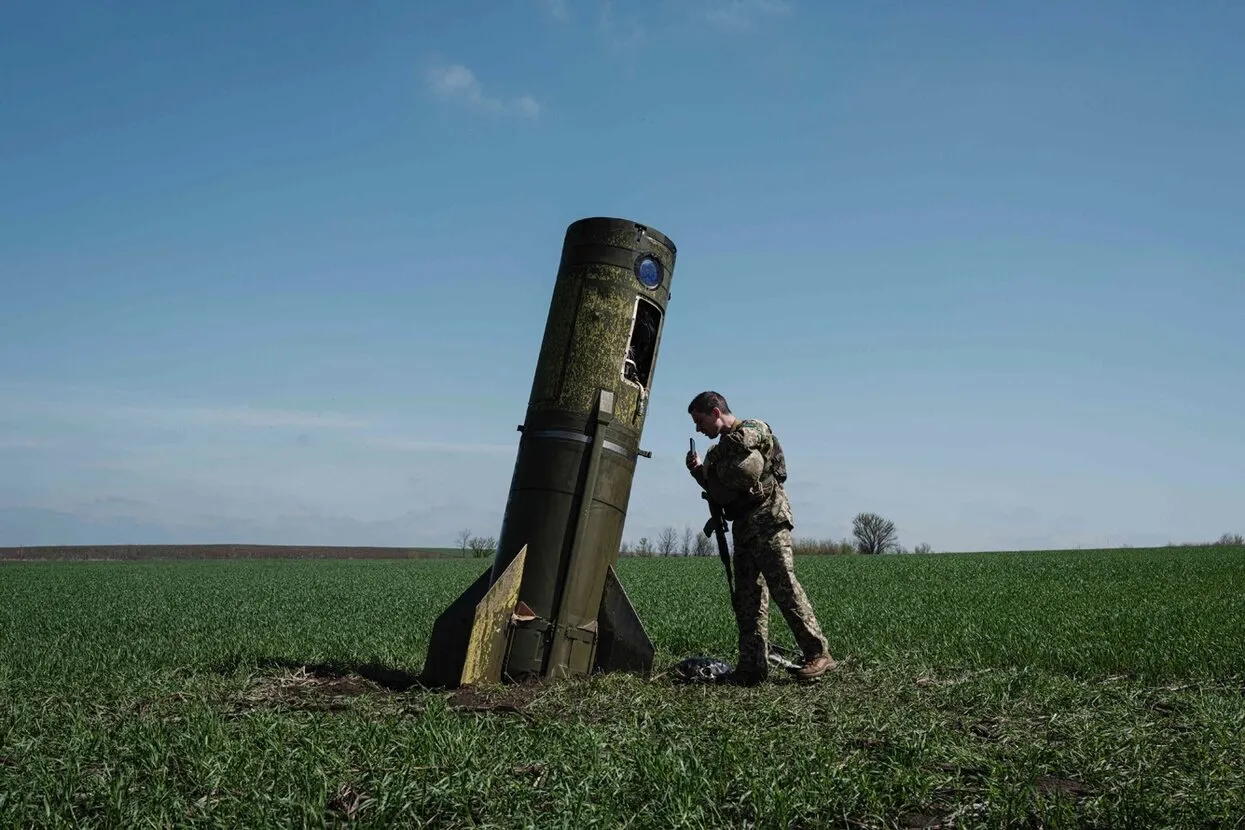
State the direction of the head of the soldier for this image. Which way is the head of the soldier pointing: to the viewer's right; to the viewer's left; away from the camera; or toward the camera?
to the viewer's left

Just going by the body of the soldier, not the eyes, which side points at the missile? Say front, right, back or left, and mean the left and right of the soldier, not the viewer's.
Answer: front

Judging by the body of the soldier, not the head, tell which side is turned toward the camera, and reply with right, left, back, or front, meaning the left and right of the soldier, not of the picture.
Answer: left
